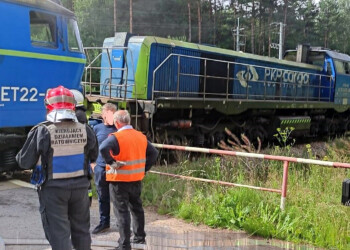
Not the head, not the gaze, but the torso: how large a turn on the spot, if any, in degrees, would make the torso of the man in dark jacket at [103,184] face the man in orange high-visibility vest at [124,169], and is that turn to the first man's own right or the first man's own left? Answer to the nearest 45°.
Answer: approximately 45° to the first man's own left

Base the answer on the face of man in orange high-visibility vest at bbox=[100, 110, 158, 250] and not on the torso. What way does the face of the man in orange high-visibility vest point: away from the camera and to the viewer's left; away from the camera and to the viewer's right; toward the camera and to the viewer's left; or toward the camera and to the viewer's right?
away from the camera and to the viewer's left

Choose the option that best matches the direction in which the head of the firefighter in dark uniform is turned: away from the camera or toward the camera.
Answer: away from the camera

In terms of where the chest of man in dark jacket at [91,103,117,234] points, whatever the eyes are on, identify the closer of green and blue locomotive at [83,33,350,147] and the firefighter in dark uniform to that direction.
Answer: the firefighter in dark uniform

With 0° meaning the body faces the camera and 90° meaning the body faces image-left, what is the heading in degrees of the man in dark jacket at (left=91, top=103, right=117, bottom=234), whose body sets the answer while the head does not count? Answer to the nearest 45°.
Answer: approximately 45°
